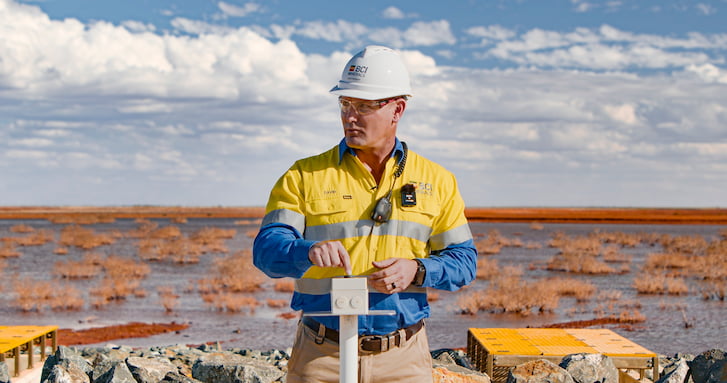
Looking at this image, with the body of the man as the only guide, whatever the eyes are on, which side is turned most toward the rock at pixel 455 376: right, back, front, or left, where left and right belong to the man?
back

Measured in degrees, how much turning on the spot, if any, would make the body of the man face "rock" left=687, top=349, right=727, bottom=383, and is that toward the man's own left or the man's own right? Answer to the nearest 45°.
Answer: approximately 135° to the man's own left

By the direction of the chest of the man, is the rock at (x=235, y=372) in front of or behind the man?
behind

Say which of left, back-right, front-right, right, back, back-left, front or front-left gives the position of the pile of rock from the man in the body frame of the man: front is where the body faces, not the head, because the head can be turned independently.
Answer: back

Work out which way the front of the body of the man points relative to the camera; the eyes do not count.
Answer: toward the camera

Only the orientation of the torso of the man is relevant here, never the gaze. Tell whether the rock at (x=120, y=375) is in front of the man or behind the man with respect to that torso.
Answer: behind
